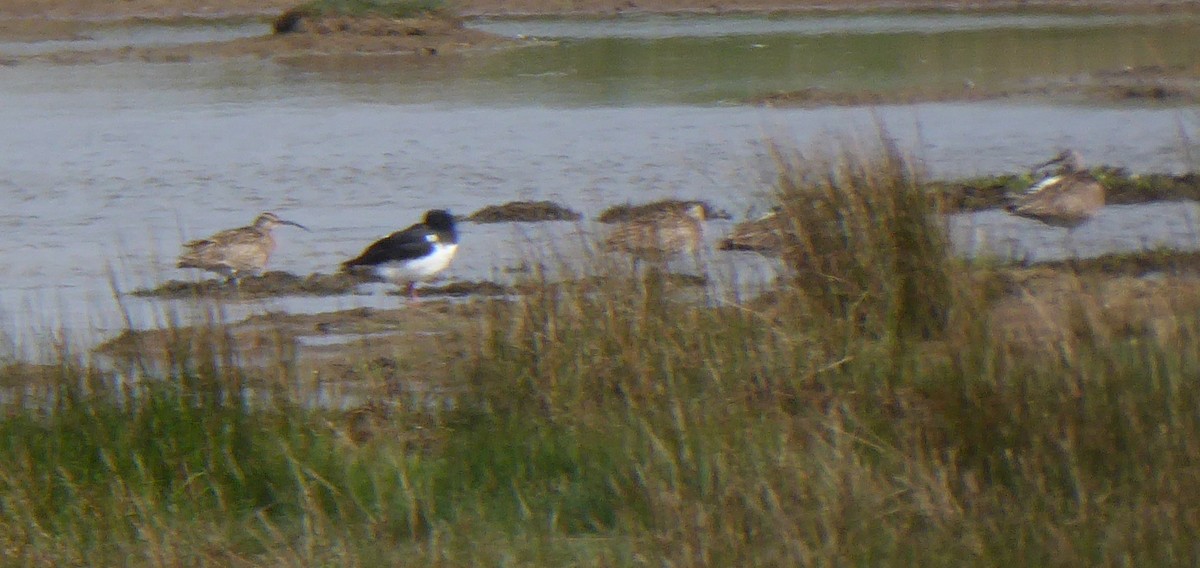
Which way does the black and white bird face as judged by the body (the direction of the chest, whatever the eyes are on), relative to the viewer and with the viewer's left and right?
facing to the right of the viewer

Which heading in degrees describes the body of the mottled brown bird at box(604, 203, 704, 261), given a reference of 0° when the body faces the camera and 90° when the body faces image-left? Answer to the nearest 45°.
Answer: approximately 270°

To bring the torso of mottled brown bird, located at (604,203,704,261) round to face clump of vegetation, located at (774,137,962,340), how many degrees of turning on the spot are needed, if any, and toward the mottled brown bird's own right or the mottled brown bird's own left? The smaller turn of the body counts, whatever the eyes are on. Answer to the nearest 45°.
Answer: approximately 45° to the mottled brown bird's own right

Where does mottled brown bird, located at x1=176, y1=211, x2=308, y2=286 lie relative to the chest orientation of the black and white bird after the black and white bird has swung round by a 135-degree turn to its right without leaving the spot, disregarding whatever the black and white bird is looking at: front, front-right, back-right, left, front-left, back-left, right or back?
right

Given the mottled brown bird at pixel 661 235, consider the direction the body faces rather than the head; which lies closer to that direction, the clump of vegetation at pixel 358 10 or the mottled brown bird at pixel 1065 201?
the mottled brown bird

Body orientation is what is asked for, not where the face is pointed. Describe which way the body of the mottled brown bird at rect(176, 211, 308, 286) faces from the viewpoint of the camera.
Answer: to the viewer's right
